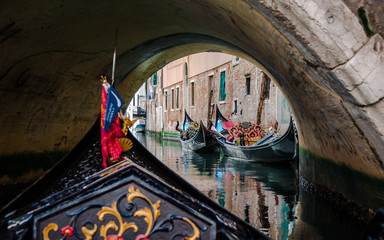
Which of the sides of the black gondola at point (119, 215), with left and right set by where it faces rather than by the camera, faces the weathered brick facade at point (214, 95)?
front

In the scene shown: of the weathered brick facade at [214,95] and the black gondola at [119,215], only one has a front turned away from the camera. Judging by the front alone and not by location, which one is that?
the black gondola

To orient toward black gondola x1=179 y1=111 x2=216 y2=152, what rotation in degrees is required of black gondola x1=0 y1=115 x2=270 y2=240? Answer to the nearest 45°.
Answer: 0° — it already faces it

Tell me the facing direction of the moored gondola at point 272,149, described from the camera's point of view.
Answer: facing to the left of the viewer

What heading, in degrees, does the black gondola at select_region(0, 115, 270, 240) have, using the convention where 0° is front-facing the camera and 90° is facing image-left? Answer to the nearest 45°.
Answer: approximately 180°

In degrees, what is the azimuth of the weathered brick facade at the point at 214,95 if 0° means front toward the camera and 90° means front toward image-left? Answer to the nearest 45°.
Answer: approximately 45°
